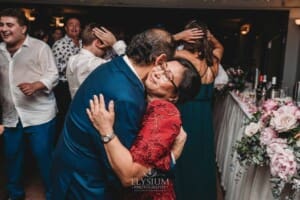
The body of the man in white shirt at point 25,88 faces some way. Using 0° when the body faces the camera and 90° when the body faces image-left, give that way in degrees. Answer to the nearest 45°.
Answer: approximately 45°

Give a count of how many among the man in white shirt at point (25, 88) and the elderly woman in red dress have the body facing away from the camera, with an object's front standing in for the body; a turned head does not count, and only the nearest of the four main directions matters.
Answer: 0

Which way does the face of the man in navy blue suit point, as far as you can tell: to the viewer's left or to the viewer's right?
to the viewer's right

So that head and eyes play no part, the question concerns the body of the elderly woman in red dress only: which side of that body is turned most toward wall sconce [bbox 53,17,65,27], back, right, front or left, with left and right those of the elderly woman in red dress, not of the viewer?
right

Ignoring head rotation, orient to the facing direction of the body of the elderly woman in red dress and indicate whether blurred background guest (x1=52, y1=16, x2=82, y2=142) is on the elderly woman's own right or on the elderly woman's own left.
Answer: on the elderly woman's own right

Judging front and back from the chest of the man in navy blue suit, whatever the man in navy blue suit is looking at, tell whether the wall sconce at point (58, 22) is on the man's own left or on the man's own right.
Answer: on the man's own left

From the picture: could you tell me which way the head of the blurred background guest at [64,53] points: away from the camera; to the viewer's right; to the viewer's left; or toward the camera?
toward the camera

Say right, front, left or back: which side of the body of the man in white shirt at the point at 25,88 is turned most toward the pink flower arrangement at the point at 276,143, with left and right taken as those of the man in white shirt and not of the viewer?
left

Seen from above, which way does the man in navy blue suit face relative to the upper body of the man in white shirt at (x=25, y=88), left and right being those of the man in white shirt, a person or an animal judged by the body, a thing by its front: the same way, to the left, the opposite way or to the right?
the opposite way

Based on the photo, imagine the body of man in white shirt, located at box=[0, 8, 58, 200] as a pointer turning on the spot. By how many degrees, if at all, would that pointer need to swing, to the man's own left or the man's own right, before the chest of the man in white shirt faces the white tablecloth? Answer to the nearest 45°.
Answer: approximately 135° to the man's own left

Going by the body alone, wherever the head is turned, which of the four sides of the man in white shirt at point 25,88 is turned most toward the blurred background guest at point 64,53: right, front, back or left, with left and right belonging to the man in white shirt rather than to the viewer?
back

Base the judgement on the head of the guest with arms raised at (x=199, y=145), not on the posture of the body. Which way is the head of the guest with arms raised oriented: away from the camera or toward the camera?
away from the camera

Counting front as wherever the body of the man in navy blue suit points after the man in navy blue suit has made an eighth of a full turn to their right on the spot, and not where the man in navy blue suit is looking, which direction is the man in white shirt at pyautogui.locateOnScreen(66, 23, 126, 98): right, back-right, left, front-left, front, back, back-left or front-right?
left
